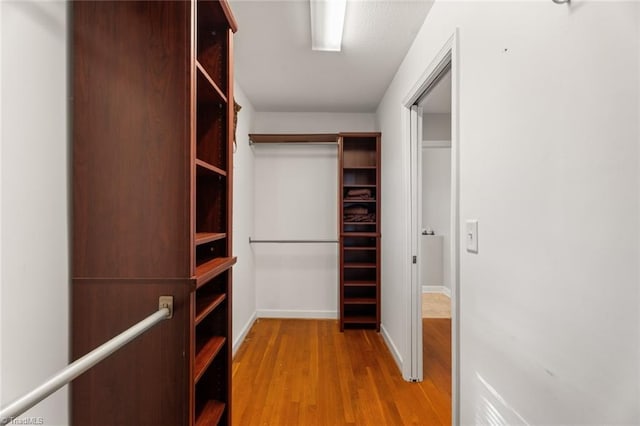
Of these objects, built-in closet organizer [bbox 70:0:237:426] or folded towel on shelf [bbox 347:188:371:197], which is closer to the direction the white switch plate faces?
the built-in closet organizer

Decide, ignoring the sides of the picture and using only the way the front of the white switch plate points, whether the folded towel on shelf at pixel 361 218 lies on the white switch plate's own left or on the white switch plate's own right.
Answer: on the white switch plate's own right

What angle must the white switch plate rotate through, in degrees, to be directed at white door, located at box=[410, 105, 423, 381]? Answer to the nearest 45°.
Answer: approximately 135° to its right

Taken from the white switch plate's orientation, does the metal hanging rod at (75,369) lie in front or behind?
in front

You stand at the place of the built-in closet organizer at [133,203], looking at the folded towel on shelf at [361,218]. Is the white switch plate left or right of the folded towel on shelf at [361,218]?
right

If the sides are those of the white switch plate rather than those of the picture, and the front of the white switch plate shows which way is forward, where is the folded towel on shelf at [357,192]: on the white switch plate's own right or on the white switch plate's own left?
on the white switch plate's own right

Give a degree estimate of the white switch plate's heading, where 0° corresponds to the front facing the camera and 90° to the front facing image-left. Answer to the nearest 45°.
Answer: approximately 45°

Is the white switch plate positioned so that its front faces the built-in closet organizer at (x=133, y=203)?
yes
